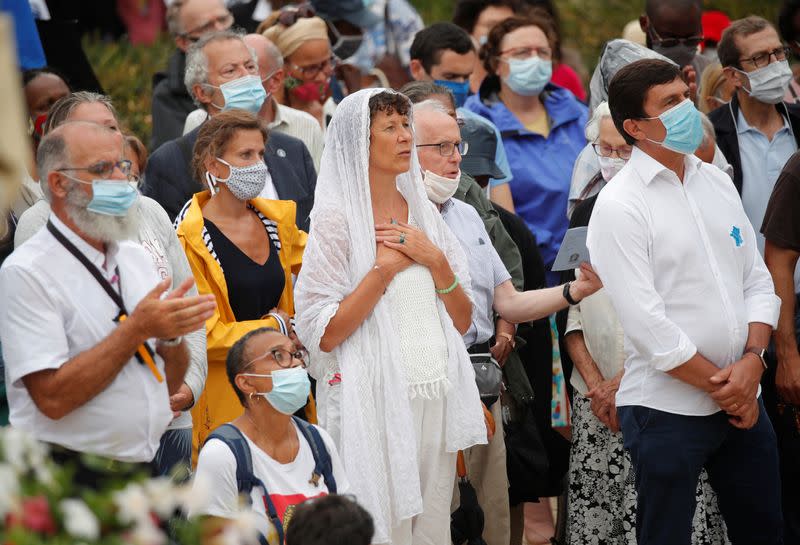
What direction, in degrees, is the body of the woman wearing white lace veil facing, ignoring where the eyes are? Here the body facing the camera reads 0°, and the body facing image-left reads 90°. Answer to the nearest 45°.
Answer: approximately 315°

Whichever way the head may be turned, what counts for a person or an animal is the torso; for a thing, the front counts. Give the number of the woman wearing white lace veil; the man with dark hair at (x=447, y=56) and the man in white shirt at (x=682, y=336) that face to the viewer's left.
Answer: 0

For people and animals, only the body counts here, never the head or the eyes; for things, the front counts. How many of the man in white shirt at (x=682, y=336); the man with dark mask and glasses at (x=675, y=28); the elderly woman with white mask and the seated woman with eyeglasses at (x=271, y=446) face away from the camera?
0

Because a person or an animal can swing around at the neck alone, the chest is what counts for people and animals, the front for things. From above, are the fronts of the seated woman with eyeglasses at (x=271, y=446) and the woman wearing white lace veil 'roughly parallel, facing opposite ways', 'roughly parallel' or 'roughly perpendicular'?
roughly parallel

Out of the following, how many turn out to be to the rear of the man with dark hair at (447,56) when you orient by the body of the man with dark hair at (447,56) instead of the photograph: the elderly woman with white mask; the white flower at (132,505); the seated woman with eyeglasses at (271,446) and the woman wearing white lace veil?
0

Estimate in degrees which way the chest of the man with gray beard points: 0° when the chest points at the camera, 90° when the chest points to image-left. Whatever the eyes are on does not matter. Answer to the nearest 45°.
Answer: approximately 315°

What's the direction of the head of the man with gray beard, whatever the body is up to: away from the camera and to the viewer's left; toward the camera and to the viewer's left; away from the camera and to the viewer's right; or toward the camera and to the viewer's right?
toward the camera and to the viewer's right

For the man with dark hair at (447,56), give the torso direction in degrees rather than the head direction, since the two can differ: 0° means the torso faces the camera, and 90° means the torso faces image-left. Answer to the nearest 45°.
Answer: approximately 315°

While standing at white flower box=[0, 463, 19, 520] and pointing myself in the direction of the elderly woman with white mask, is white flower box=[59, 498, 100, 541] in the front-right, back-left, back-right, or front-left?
front-right

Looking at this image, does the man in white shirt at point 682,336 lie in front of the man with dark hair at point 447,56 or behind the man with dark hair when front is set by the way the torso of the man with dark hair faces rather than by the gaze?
in front

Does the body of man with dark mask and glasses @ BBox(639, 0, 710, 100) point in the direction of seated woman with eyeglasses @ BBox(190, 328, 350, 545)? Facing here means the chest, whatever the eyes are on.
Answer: no

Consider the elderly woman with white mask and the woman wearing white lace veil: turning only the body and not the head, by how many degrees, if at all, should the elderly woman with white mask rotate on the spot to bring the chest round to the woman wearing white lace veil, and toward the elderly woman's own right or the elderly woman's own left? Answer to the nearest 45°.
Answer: approximately 90° to the elderly woman's own right

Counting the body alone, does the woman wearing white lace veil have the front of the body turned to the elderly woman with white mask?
no

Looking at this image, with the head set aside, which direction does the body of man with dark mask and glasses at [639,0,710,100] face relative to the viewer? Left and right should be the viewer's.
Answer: facing the viewer and to the right of the viewer

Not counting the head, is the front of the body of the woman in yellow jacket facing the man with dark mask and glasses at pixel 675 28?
no

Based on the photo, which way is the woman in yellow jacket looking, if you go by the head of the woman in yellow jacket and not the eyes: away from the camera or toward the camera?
toward the camera

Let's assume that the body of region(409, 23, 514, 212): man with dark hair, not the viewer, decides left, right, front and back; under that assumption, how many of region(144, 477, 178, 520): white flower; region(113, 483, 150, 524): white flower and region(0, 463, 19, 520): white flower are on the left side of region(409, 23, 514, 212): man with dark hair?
0

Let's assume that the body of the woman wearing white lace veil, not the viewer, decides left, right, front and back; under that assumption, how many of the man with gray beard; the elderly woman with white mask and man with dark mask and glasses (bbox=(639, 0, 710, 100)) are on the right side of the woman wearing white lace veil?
1

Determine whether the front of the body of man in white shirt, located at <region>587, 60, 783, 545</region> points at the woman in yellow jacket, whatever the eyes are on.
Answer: no
